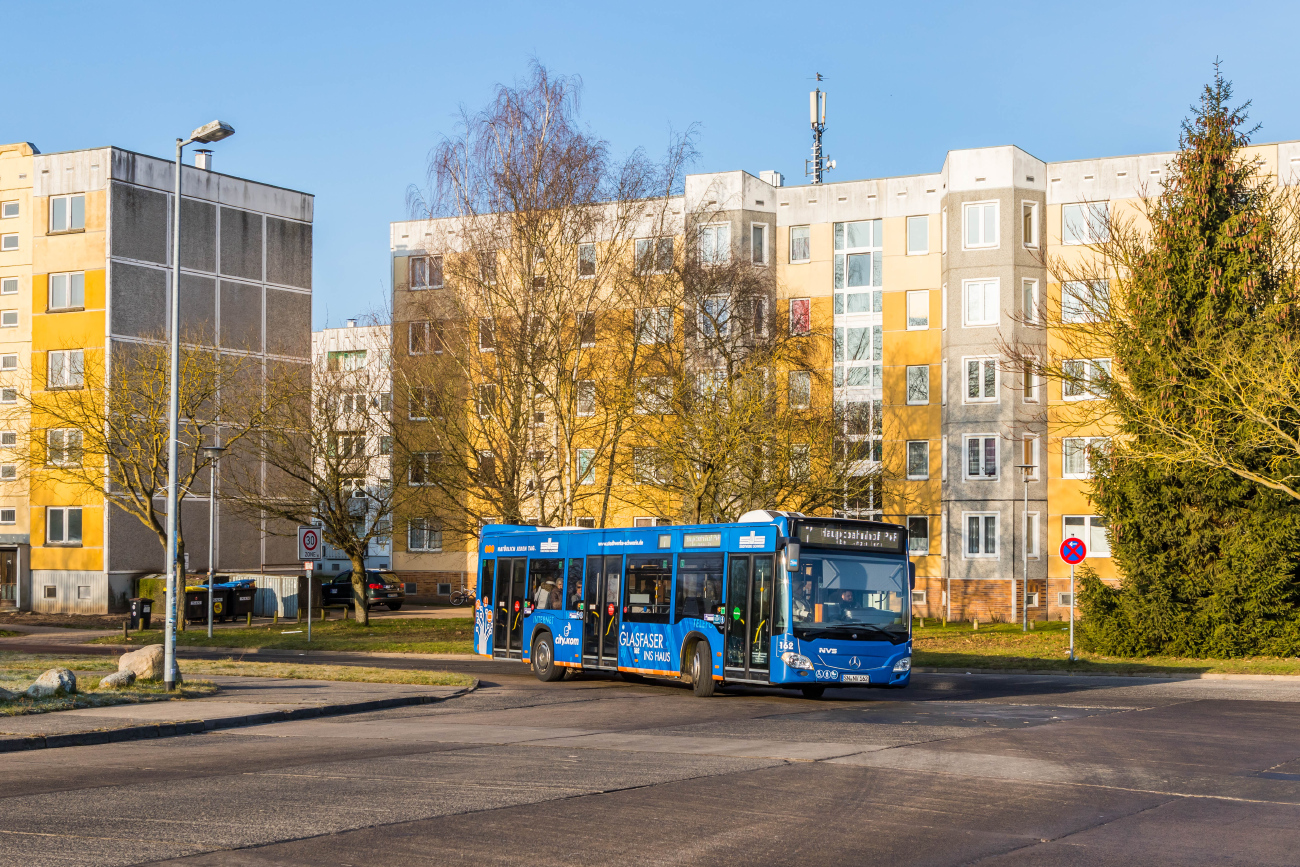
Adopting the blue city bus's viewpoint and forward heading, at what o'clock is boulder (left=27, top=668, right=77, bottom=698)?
The boulder is roughly at 4 o'clock from the blue city bus.

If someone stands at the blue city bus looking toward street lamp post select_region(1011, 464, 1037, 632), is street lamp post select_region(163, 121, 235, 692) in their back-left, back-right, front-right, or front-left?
back-left

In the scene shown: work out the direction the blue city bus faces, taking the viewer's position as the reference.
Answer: facing the viewer and to the right of the viewer

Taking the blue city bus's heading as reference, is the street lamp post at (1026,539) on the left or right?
on its left

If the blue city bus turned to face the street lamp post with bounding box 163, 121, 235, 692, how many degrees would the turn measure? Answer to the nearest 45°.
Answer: approximately 135° to its right

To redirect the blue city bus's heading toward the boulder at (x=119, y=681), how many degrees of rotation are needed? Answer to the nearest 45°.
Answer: approximately 135° to its right

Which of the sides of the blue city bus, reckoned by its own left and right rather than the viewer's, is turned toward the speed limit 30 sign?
back

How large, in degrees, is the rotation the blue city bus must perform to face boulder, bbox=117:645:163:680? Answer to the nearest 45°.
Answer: approximately 135° to its right
